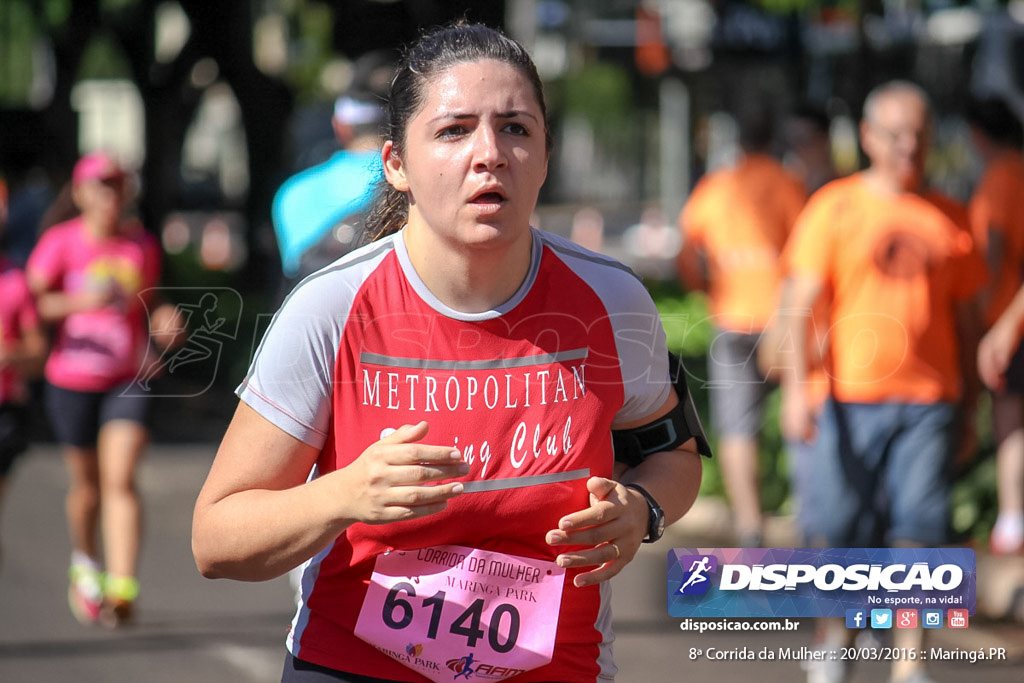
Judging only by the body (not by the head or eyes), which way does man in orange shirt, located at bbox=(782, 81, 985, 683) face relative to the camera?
toward the camera

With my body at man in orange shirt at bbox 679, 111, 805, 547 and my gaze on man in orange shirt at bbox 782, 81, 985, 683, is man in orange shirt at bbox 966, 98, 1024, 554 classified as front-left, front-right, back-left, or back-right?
front-left

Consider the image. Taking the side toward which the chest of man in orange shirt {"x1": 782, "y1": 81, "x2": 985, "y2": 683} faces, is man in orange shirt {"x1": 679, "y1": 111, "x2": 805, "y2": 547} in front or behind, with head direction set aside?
behind

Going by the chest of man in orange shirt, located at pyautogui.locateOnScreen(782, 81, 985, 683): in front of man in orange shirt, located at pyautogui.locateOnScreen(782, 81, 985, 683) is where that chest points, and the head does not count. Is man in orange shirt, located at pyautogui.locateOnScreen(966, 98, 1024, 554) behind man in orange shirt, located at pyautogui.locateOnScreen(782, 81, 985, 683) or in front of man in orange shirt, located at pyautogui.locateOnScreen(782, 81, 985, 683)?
behind
